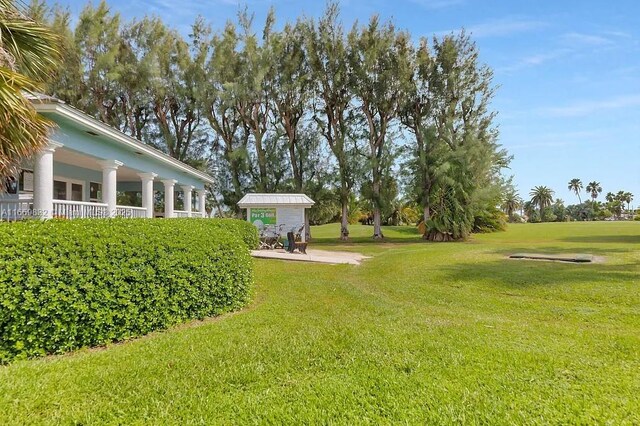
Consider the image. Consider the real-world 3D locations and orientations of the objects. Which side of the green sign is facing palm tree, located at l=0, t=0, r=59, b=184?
front

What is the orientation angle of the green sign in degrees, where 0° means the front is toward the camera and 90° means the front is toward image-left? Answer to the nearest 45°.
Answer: approximately 0°

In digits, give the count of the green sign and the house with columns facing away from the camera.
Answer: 0

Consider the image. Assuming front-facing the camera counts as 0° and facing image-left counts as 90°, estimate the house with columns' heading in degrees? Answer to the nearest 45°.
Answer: approximately 315°

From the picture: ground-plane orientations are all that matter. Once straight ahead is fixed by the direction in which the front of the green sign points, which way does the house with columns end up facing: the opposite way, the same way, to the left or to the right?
to the left

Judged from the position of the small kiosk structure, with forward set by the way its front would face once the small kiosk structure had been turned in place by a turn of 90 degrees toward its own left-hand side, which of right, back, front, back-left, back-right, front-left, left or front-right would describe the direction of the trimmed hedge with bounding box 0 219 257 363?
right

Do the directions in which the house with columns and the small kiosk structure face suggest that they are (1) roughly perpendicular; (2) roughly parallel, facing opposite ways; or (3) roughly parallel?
roughly perpendicular

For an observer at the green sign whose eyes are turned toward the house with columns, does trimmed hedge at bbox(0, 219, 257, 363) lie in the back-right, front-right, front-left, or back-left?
front-left

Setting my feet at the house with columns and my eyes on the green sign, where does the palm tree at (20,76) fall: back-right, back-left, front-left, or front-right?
back-right

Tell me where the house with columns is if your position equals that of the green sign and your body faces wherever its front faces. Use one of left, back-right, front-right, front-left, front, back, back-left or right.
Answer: front-right

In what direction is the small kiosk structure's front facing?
toward the camera

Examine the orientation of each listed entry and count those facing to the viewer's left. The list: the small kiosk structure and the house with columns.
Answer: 0
